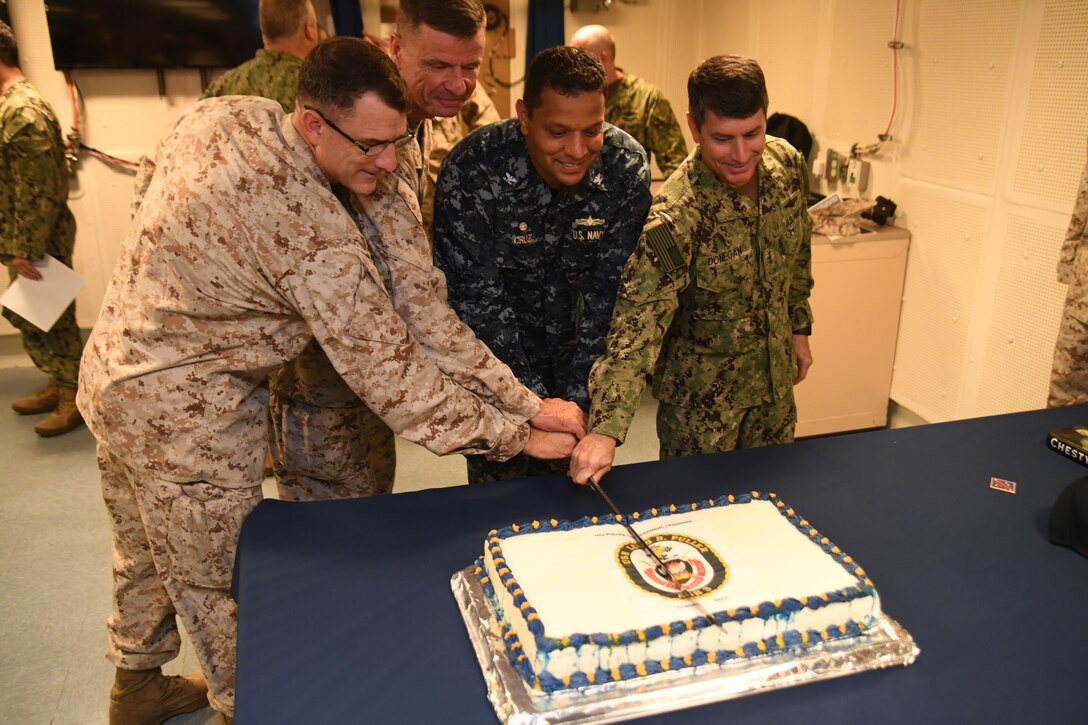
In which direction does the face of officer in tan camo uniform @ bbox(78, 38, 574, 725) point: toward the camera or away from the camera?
toward the camera

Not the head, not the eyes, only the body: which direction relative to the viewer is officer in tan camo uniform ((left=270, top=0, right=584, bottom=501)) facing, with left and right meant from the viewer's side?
facing the viewer and to the right of the viewer

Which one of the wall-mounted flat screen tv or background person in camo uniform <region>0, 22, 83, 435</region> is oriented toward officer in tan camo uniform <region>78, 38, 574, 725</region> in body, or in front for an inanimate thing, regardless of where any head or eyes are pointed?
the wall-mounted flat screen tv

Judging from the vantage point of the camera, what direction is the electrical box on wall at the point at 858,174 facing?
facing the viewer and to the left of the viewer

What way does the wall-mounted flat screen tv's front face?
toward the camera

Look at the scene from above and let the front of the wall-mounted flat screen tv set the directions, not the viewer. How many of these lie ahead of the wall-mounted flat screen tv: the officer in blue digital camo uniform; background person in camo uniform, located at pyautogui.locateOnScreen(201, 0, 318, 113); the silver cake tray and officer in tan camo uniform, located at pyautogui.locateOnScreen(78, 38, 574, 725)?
4

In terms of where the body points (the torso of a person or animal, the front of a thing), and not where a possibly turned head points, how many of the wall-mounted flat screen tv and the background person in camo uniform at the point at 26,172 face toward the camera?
1

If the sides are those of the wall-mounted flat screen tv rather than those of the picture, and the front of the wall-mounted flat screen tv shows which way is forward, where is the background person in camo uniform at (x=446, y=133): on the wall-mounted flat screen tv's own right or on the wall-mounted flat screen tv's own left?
on the wall-mounted flat screen tv's own left

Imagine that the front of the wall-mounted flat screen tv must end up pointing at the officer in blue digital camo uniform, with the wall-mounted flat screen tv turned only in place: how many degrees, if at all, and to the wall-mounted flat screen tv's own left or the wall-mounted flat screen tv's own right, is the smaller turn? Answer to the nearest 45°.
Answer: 0° — it already faces them

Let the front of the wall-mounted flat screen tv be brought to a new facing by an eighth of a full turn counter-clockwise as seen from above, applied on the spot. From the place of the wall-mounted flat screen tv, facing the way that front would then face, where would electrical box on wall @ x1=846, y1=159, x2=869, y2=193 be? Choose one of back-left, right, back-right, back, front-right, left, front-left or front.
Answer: front

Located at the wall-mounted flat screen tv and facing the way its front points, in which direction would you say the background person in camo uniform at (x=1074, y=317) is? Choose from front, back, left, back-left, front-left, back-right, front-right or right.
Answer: front-left
